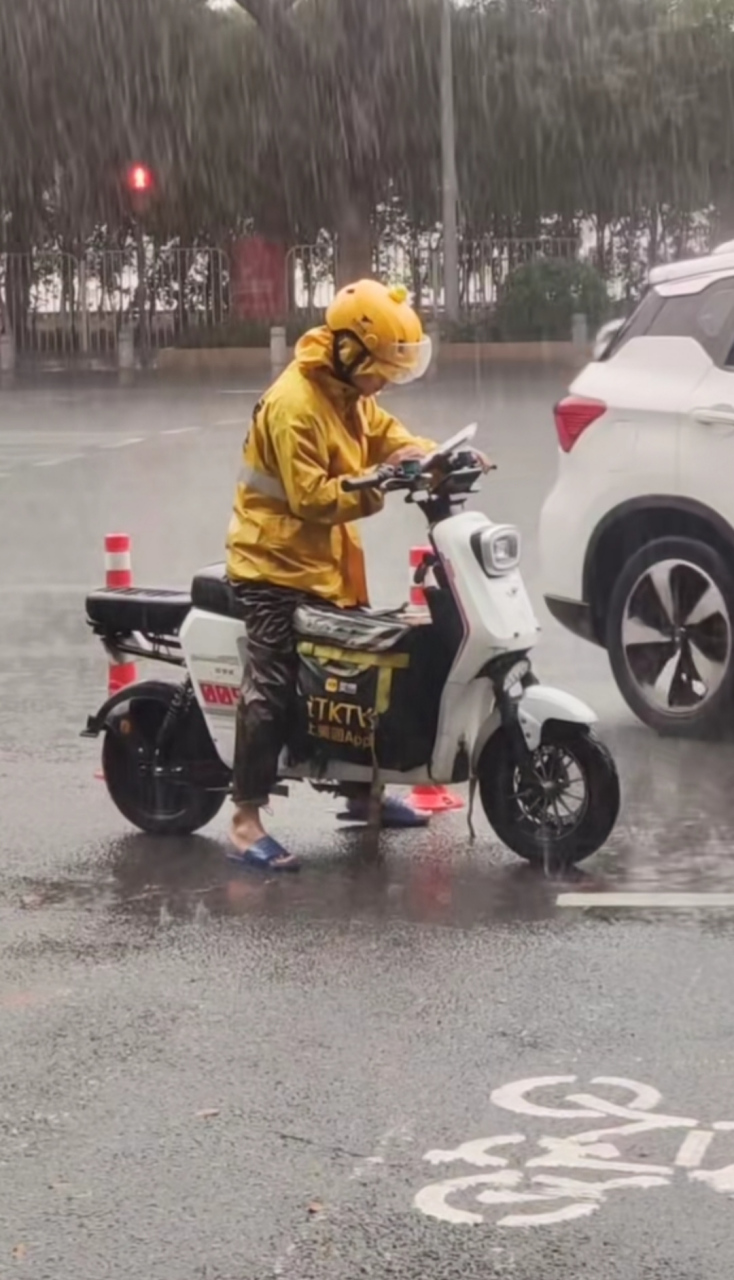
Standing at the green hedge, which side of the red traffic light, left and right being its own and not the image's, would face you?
left

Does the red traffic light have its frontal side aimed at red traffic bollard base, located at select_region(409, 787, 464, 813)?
yes

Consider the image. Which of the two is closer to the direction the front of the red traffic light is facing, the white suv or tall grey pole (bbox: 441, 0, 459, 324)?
the white suv

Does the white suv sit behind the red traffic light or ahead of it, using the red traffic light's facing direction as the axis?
ahead

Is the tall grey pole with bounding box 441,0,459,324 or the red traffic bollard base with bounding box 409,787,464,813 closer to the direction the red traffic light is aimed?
the red traffic bollard base

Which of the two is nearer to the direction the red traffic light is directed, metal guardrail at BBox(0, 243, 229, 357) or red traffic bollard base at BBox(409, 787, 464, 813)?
the red traffic bollard base

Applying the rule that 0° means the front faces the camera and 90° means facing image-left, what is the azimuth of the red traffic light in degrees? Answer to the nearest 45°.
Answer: approximately 0°
